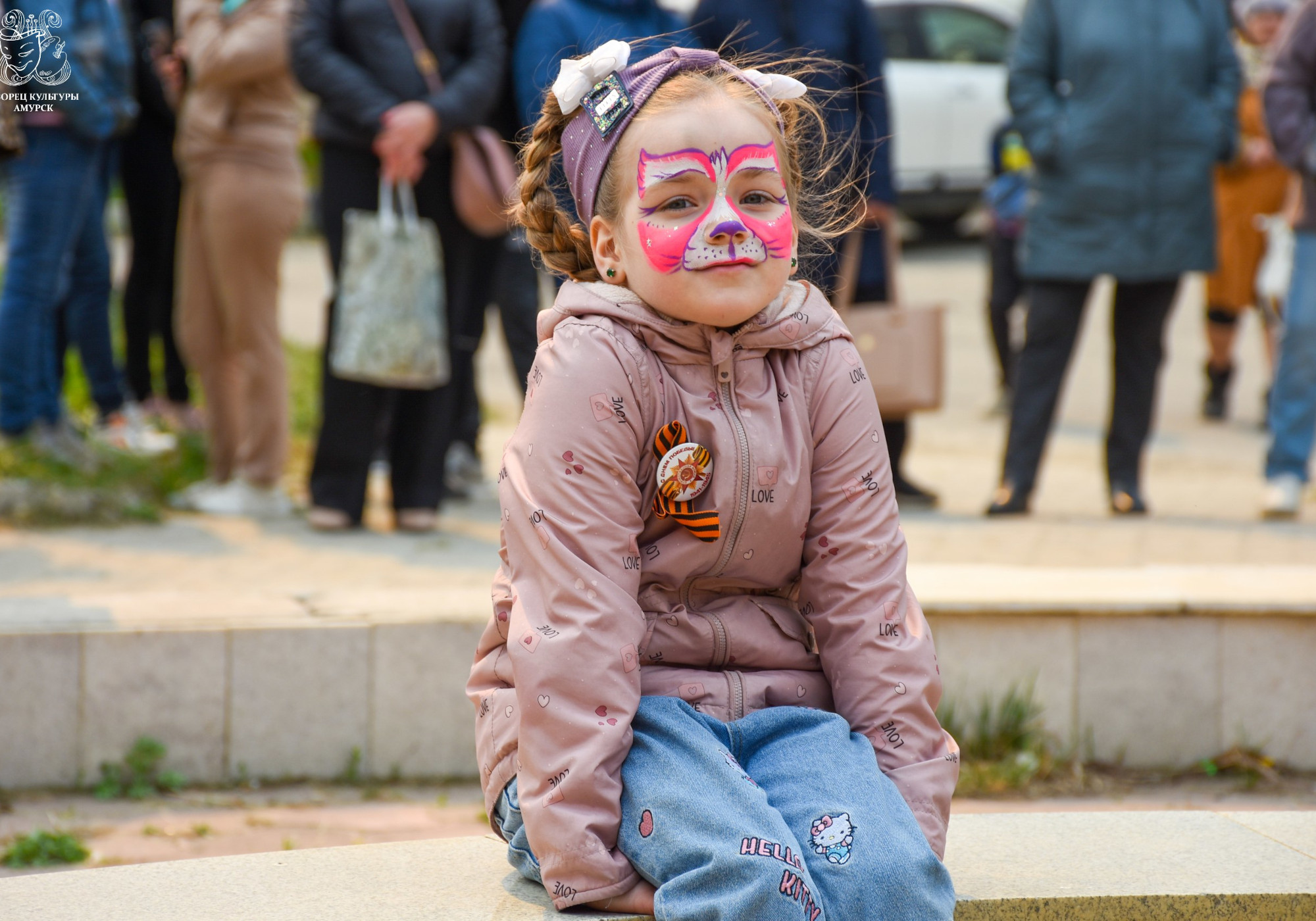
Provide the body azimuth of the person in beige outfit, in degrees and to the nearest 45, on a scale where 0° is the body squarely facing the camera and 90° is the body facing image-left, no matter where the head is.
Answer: approximately 45°

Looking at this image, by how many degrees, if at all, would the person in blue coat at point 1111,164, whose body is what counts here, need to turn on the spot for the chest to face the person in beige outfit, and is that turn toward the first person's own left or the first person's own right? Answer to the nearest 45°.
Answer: approximately 90° to the first person's own right

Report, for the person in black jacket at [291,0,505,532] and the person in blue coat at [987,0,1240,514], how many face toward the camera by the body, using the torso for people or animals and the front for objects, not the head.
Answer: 2

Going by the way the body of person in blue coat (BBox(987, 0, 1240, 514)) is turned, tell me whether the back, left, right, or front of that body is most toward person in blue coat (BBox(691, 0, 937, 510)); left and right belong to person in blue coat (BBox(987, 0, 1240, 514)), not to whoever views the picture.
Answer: right

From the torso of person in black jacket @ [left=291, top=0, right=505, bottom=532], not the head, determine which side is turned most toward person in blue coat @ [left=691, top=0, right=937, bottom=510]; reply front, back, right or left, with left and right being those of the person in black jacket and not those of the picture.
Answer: left

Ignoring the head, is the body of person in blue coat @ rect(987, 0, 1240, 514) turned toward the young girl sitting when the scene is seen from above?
yes

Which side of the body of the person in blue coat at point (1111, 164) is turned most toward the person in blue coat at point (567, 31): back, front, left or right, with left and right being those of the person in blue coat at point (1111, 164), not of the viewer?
right

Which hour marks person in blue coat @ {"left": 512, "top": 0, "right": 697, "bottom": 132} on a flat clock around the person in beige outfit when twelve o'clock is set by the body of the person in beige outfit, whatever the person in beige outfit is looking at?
The person in blue coat is roughly at 8 o'clock from the person in beige outfit.

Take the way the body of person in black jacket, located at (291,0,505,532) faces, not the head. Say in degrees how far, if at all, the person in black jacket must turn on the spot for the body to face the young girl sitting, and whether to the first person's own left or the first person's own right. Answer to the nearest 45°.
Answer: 0° — they already face them
